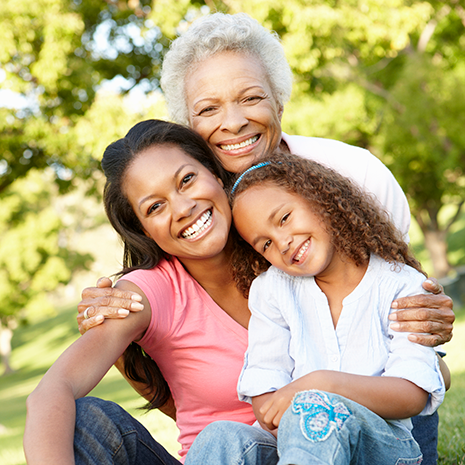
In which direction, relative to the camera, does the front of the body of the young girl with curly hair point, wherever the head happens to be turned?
toward the camera

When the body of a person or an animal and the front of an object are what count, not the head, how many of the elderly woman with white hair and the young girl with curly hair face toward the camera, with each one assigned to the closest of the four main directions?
2

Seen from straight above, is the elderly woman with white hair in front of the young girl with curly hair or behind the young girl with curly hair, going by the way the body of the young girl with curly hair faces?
behind

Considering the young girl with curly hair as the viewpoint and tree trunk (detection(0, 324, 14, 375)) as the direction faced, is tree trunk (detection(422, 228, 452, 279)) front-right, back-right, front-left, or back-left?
front-right

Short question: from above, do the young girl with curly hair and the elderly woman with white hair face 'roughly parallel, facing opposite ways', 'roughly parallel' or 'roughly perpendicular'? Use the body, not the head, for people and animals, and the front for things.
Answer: roughly parallel

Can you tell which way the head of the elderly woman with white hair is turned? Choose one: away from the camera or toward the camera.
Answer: toward the camera

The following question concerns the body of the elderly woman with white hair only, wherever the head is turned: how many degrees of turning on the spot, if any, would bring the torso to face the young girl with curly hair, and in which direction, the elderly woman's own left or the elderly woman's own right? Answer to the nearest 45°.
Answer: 0° — they already face them

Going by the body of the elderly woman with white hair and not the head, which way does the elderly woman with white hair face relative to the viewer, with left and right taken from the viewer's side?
facing the viewer

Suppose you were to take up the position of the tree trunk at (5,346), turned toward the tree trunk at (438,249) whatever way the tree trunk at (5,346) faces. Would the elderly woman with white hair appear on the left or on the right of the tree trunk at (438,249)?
right

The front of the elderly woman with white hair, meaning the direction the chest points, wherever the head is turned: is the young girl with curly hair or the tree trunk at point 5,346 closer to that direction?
the young girl with curly hair

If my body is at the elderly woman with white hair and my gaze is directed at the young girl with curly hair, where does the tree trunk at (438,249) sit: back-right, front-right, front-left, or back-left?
back-left

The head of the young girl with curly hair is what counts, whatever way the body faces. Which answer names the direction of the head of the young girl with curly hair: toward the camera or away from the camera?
toward the camera

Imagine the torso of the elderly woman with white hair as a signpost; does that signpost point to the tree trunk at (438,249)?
no

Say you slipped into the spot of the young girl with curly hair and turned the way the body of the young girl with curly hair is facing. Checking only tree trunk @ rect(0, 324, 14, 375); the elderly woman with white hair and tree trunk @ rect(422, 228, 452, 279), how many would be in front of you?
0
